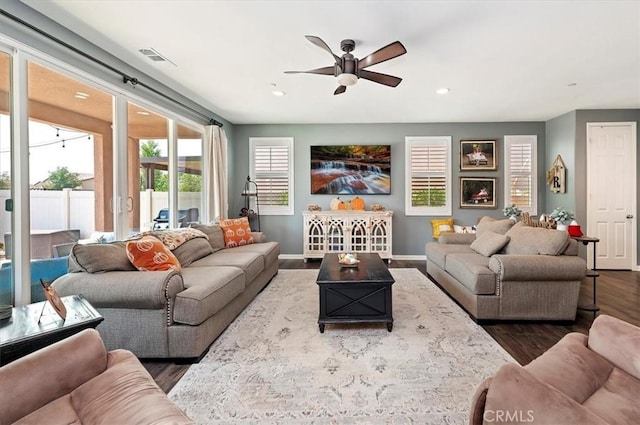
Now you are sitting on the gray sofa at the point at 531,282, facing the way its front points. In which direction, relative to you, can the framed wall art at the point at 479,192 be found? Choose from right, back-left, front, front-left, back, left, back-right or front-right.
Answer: back-right

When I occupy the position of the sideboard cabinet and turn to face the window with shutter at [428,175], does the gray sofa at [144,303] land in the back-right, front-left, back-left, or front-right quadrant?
back-right

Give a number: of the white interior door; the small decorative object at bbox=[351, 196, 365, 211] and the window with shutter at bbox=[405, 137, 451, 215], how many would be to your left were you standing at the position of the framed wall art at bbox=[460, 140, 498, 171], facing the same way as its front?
1

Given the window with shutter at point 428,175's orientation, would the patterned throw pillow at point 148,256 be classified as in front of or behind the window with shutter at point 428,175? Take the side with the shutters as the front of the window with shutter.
in front

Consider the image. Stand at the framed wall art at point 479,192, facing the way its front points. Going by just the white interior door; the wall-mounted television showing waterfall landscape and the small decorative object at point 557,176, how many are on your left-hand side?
2

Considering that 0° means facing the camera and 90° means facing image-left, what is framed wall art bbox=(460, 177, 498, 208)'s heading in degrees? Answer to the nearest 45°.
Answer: approximately 0°

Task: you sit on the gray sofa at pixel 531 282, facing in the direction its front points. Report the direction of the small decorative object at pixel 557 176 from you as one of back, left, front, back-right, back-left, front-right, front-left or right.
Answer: back-right

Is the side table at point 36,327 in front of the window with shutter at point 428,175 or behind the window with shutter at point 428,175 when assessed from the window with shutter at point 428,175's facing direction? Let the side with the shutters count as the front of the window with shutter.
in front
